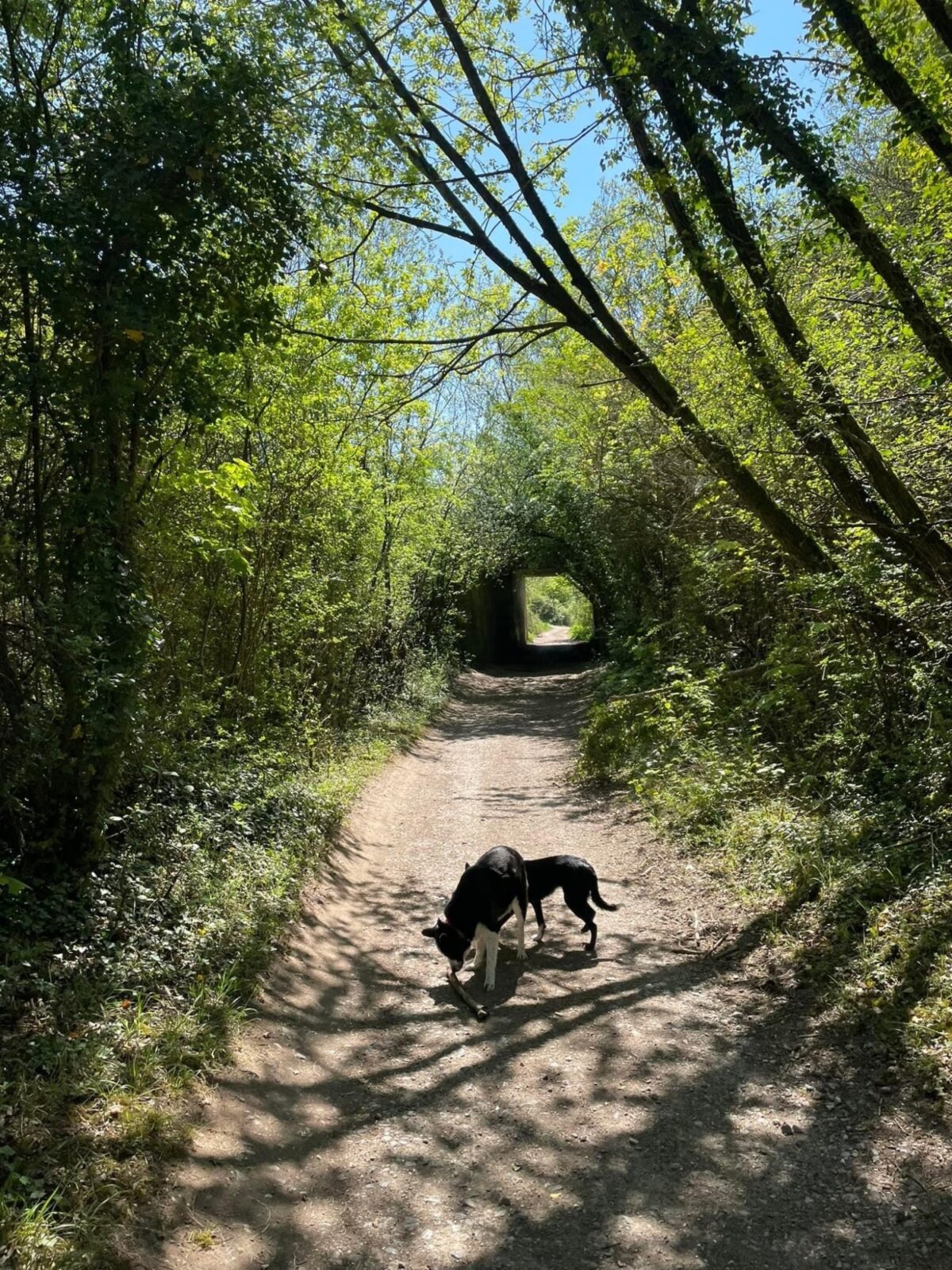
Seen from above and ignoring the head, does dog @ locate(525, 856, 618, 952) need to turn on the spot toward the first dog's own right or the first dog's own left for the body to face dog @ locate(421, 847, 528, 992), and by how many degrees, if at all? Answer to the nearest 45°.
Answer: approximately 45° to the first dog's own left

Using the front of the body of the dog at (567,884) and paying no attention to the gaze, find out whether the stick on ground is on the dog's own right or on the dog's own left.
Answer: on the dog's own left

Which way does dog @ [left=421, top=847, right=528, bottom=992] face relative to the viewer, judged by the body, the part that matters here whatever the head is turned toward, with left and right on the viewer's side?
facing the viewer and to the left of the viewer

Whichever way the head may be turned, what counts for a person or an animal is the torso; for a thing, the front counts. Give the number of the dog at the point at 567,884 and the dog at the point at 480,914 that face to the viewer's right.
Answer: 0

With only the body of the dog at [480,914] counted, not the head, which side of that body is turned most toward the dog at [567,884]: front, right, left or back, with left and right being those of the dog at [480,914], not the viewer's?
back

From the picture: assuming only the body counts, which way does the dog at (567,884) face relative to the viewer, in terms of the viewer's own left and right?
facing to the left of the viewer
